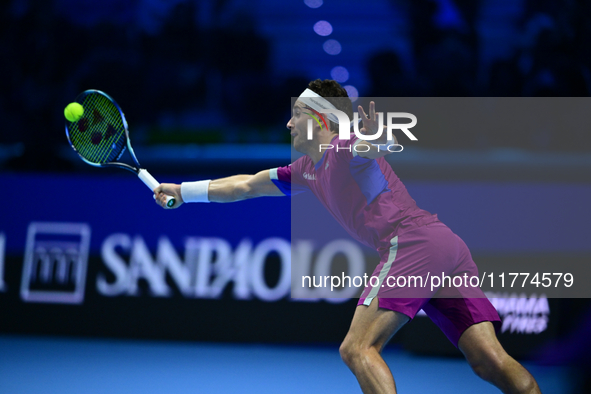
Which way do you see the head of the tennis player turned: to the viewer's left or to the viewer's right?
to the viewer's left

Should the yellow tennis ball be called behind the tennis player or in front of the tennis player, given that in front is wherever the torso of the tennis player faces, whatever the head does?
in front

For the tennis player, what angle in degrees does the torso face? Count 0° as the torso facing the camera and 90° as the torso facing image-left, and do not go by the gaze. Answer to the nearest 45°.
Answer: approximately 90°
